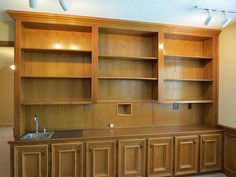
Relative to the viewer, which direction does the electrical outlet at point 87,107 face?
toward the camera
